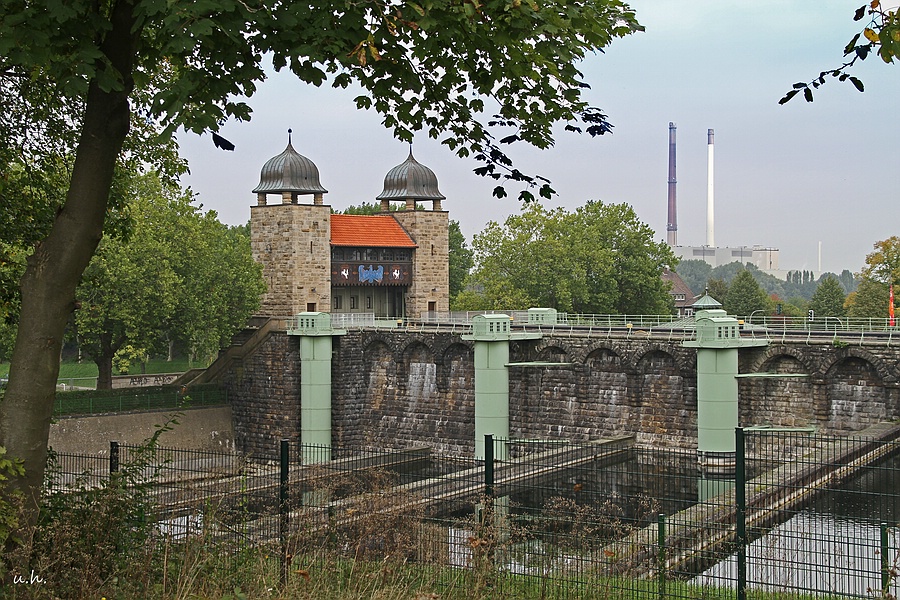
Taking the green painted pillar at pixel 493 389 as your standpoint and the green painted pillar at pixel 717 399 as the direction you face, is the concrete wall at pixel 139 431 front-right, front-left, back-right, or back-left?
back-right

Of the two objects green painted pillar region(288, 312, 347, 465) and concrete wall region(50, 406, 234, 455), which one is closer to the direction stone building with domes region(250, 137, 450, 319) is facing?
the green painted pillar

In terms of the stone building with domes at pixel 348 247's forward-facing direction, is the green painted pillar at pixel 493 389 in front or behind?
in front

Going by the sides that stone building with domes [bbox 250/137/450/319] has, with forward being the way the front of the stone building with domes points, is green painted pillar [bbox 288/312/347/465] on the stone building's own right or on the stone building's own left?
on the stone building's own right

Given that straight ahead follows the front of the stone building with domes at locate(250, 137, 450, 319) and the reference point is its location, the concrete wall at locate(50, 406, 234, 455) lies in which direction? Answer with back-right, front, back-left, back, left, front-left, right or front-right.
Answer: right

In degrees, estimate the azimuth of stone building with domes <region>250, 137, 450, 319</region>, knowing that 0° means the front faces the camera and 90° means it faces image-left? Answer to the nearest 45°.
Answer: approximately 315°
